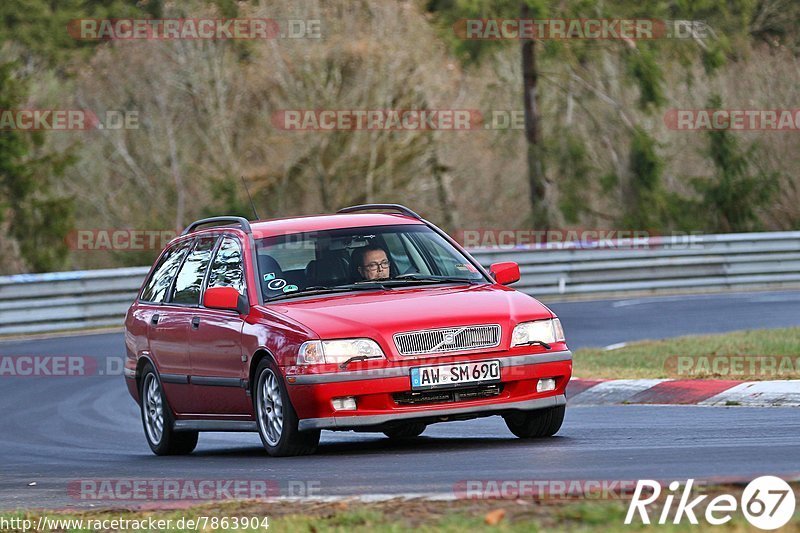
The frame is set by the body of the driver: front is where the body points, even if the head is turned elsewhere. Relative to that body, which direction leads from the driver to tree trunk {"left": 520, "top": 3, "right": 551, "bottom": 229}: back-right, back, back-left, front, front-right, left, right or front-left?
back-left

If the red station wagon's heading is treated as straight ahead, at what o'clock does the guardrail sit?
The guardrail is roughly at 8 o'clock from the red station wagon.

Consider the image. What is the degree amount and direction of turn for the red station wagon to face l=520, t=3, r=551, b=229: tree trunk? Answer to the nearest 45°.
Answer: approximately 135° to its left

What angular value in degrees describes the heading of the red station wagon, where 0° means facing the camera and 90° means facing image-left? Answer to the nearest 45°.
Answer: approximately 315°

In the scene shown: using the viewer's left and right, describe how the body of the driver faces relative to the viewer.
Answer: facing the viewer and to the right of the viewer

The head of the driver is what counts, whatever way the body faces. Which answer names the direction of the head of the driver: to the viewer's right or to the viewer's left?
to the viewer's right

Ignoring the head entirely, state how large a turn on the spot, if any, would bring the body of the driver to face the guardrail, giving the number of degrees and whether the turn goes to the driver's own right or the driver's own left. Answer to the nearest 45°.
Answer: approximately 135° to the driver's own left
